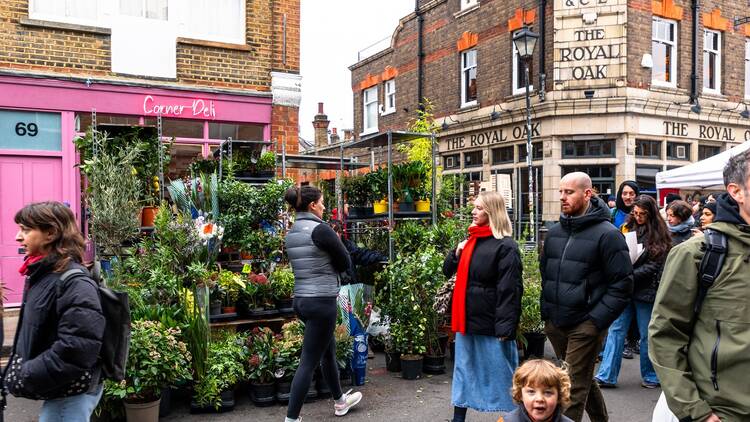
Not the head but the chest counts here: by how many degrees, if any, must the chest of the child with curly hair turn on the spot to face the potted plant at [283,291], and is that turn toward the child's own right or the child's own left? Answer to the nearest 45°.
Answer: approximately 135° to the child's own right

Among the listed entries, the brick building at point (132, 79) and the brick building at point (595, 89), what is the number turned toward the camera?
2

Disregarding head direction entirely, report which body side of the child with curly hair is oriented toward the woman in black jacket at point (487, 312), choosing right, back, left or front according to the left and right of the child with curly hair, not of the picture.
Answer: back

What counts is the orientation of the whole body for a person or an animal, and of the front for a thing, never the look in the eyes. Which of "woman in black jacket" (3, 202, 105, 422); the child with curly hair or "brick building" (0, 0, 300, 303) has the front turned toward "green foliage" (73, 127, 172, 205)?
the brick building

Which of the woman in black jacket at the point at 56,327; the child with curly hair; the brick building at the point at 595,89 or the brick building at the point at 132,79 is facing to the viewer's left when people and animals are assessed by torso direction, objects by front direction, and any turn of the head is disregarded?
the woman in black jacket

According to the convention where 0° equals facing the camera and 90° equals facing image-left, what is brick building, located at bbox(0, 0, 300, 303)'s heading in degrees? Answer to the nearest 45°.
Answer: approximately 0°

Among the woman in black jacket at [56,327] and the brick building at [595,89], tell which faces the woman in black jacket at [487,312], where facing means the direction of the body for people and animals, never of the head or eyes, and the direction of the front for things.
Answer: the brick building

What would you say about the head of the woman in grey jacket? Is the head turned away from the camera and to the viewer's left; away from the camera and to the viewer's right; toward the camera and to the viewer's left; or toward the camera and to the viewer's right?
away from the camera and to the viewer's right

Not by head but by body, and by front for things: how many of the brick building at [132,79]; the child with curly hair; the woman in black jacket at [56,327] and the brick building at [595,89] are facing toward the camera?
3

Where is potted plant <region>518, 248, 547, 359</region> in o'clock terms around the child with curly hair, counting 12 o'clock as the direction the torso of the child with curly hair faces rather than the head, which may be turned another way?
The potted plant is roughly at 6 o'clock from the child with curly hair.

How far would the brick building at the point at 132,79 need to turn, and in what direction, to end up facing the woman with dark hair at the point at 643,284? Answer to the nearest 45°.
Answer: approximately 45° to its left
